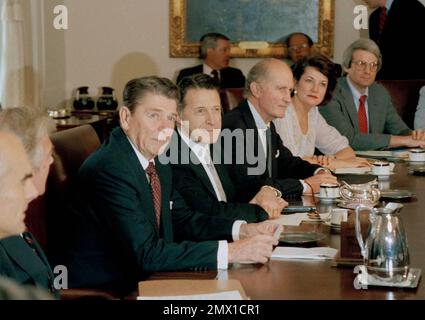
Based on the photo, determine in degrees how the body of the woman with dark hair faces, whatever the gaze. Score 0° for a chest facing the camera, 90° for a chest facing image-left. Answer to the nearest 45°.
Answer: approximately 315°

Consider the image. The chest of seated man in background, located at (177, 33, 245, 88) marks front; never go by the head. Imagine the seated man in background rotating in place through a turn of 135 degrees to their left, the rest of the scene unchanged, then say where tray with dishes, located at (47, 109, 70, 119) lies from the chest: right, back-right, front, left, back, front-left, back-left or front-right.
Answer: back-left

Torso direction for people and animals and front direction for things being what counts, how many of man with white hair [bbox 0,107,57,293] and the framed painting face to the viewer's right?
1

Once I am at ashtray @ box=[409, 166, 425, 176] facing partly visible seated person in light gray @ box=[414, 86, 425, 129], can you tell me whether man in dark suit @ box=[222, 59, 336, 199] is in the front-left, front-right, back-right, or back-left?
back-left

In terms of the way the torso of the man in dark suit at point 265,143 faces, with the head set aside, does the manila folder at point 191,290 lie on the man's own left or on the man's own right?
on the man's own right

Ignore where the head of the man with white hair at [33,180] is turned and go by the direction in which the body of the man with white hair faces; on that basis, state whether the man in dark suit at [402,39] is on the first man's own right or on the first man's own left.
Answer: on the first man's own left

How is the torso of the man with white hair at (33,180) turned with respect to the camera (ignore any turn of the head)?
to the viewer's right

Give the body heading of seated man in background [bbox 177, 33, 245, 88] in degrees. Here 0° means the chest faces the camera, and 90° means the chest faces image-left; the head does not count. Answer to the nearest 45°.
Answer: approximately 315°
